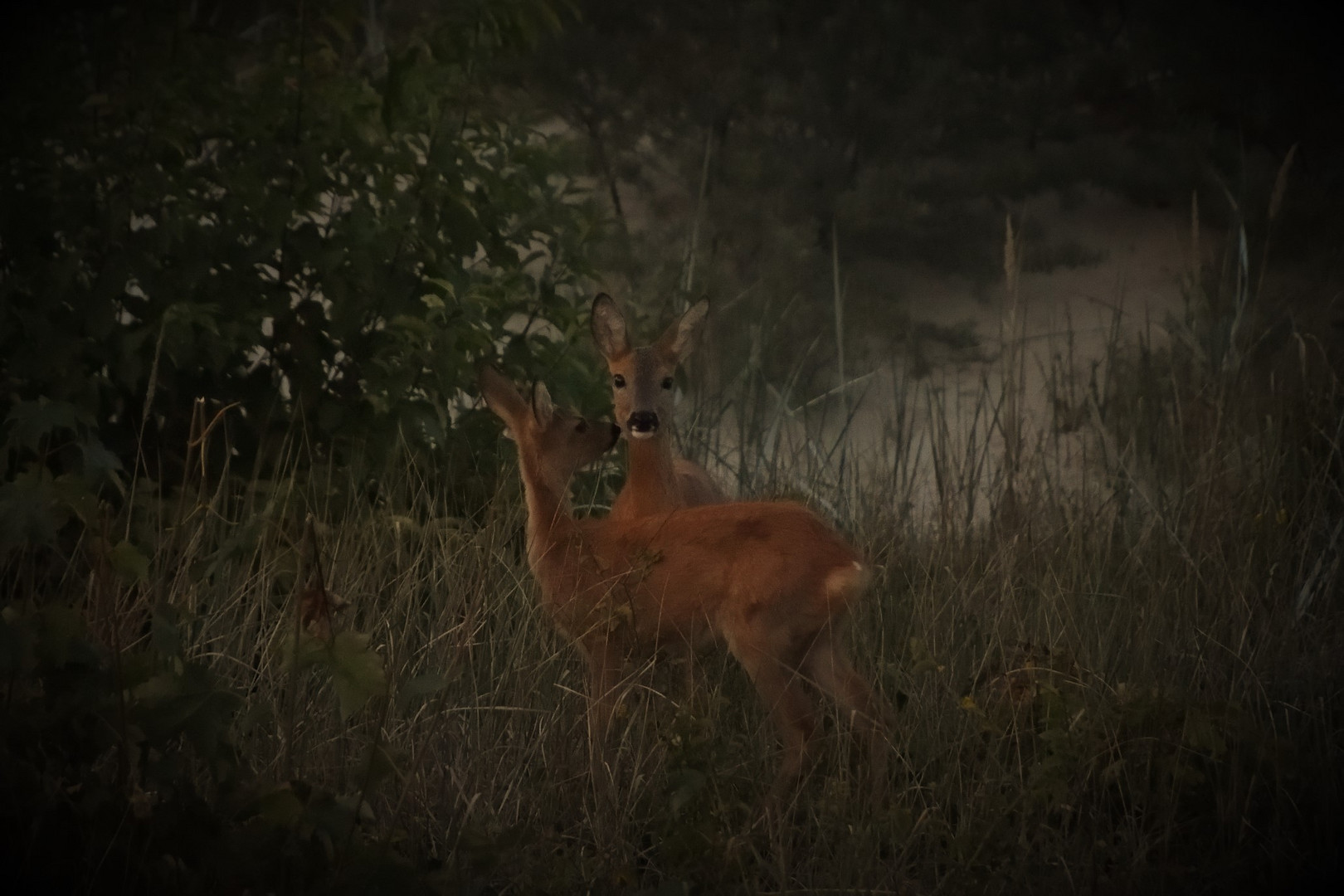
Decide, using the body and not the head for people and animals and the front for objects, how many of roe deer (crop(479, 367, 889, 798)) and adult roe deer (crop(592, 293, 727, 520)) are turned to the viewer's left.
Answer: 1

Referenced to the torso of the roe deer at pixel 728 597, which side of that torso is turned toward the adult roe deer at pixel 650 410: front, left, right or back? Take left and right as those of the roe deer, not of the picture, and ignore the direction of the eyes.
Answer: right

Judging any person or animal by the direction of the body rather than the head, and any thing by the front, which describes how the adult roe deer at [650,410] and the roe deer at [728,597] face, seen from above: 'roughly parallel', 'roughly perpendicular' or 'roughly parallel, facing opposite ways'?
roughly perpendicular

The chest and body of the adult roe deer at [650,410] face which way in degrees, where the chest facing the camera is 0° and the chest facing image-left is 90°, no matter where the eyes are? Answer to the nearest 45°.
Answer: approximately 0°

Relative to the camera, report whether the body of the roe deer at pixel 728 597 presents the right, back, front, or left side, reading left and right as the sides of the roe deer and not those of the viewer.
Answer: left

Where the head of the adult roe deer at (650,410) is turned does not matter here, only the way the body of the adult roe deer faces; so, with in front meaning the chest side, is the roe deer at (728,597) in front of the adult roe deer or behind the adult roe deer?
in front
